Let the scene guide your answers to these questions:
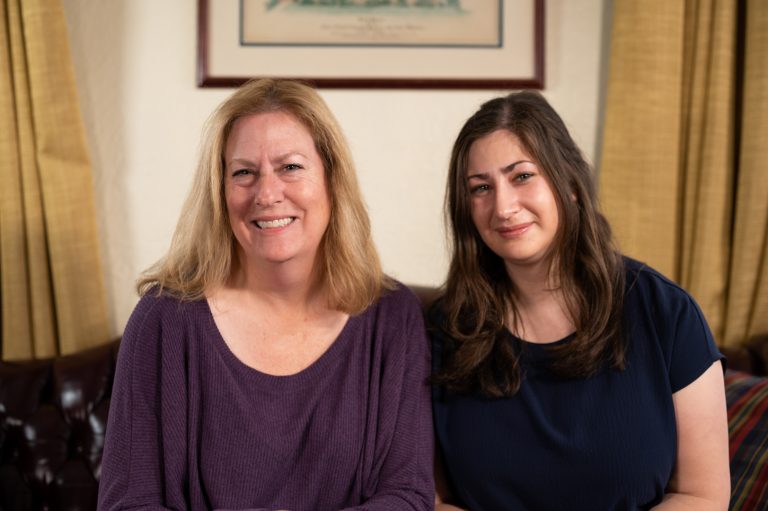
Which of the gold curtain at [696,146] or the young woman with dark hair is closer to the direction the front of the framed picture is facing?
the young woman with dark hair

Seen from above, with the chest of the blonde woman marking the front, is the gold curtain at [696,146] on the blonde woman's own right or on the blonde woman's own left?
on the blonde woman's own left

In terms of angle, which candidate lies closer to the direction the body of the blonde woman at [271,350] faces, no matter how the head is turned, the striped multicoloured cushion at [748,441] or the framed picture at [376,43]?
the striped multicoloured cushion

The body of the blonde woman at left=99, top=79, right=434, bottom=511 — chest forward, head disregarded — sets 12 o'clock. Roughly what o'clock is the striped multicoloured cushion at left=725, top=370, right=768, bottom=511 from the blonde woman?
The striped multicoloured cushion is roughly at 9 o'clock from the blonde woman.

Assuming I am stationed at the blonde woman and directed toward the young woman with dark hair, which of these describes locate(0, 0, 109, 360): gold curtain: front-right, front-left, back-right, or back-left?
back-left

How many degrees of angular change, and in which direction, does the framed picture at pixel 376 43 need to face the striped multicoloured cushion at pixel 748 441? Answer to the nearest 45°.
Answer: approximately 45° to its left

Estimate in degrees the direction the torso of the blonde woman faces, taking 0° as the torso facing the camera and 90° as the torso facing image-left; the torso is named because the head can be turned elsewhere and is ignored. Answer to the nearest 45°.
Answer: approximately 0°

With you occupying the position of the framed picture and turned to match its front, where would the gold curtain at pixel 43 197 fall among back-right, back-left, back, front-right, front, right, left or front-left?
right

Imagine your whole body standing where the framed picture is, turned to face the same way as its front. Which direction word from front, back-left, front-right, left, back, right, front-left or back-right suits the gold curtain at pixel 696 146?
left
